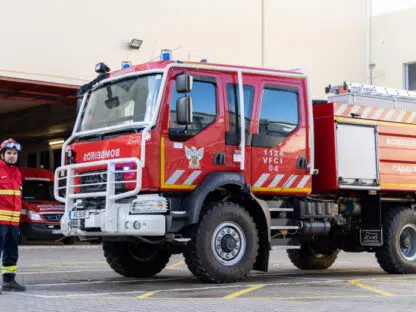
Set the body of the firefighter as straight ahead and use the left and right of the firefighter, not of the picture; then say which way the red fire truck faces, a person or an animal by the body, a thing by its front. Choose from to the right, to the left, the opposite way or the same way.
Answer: to the right

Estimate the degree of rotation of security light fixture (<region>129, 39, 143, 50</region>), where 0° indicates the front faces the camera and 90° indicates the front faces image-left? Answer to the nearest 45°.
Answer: approximately 315°

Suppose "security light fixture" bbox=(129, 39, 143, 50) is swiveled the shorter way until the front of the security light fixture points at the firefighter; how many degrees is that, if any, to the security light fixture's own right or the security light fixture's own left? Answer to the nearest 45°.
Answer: approximately 45° to the security light fixture's own right

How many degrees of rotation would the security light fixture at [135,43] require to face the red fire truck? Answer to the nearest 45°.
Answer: approximately 45° to its right

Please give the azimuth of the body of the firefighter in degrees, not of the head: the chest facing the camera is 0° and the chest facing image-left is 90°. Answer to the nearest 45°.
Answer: approximately 315°

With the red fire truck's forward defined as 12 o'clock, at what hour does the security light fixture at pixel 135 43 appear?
The security light fixture is roughly at 4 o'clock from the red fire truck.

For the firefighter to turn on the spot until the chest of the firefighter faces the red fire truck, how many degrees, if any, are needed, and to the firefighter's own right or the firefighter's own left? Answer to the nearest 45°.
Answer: approximately 45° to the firefighter's own left

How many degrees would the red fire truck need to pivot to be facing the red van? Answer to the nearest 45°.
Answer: approximately 90° to its right

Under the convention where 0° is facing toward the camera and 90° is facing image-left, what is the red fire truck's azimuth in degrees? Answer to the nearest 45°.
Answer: approximately 45°

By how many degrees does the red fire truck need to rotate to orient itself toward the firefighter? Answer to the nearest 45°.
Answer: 0° — it already faces them

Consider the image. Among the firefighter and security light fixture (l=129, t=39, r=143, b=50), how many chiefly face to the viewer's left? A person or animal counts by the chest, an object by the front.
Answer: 0

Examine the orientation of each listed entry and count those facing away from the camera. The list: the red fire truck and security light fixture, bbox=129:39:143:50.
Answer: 0
